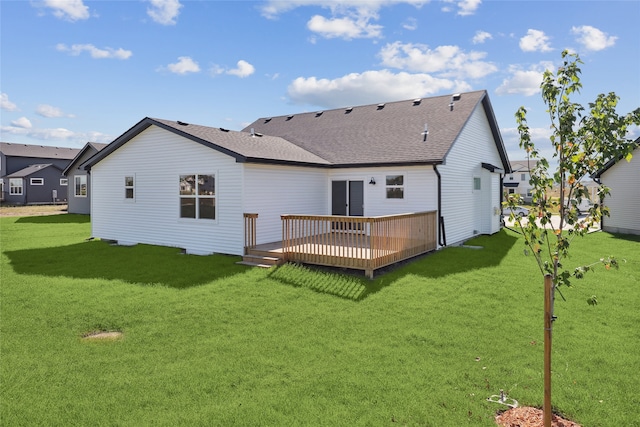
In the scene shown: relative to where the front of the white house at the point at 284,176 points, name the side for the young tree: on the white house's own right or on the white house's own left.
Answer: on the white house's own right

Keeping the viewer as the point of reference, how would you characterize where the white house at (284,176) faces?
facing away from the viewer and to the right of the viewer

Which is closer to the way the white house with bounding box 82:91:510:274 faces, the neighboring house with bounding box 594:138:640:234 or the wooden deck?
the neighboring house

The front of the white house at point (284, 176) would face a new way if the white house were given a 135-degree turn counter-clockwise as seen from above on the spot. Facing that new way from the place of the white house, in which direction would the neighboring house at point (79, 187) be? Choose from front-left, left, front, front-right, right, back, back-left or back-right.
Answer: front-right

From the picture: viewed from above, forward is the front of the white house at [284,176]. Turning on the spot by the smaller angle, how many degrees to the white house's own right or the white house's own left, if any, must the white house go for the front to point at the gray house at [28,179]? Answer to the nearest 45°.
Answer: approximately 90° to the white house's own left
